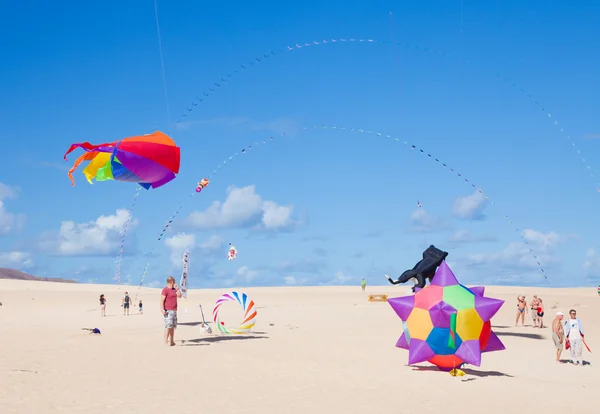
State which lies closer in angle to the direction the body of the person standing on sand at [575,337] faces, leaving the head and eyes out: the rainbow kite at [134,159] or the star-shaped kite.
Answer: the star-shaped kite

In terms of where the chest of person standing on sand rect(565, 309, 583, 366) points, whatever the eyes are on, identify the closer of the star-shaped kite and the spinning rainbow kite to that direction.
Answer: the star-shaped kite

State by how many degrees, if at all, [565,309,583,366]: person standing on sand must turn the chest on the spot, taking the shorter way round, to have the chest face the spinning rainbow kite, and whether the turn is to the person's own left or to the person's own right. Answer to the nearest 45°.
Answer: approximately 90° to the person's own right

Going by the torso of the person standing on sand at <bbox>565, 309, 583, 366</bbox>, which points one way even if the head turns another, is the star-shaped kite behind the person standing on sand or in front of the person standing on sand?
in front

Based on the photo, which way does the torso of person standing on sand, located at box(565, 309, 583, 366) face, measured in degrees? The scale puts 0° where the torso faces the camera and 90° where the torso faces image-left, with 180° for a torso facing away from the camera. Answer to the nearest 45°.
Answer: approximately 0°

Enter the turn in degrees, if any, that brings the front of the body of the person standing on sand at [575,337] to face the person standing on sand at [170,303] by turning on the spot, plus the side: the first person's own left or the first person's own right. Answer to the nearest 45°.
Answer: approximately 90° to the first person's own right

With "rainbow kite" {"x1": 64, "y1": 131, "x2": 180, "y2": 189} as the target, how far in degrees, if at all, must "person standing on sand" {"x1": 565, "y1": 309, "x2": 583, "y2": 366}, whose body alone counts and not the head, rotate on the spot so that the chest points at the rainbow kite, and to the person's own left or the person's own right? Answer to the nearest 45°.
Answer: approximately 90° to the person's own right
